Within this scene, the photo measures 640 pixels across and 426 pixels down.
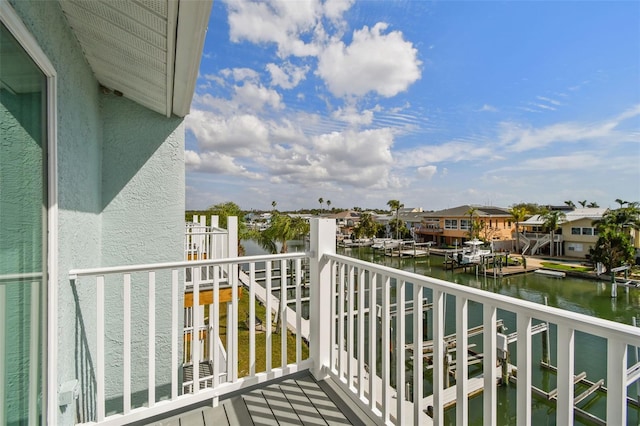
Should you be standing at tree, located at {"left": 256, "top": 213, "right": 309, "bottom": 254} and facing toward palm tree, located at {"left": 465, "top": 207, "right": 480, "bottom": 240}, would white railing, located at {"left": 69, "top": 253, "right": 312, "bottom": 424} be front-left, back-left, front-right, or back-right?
back-right

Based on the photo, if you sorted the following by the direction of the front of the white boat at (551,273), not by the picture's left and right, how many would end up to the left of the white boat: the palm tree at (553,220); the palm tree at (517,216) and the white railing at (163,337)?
1

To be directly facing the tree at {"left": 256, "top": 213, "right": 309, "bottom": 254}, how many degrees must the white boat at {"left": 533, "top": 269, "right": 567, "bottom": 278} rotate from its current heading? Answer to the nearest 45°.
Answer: approximately 45° to its left

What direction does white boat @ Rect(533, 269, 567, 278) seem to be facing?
to the viewer's left

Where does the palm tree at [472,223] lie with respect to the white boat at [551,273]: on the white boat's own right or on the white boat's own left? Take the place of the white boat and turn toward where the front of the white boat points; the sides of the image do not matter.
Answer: on the white boat's own right

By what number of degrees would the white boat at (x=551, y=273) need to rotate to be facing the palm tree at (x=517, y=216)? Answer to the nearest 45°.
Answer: approximately 90° to its right

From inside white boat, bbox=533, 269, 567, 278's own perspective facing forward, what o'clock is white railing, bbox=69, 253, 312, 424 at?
The white railing is roughly at 9 o'clock from the white boat.
